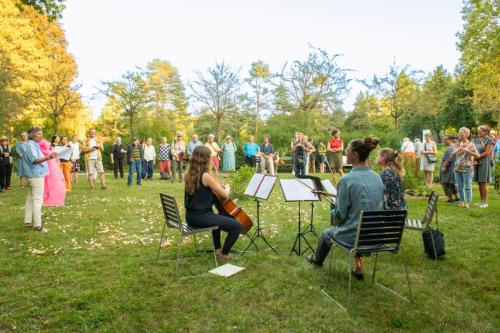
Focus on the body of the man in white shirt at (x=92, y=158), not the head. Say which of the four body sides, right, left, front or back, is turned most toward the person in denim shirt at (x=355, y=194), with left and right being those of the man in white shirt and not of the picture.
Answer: front

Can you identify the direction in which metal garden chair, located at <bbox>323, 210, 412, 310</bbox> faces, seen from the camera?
facing away from the viewer and to the left of the viewer

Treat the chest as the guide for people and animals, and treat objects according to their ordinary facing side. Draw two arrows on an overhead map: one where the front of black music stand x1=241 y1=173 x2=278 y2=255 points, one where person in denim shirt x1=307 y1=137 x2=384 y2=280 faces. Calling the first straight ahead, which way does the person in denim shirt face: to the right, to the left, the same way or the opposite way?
to the right

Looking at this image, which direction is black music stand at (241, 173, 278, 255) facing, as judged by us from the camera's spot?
facing the viewer and to the left of the viewer

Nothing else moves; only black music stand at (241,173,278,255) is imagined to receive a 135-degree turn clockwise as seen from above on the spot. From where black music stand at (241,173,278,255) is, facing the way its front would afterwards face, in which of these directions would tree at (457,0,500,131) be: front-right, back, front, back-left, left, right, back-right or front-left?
front-right

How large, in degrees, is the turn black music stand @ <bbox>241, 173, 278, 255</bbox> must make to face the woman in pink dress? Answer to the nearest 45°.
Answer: approximately 90° to its right

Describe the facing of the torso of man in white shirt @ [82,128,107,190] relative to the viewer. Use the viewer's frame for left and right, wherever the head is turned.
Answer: facing the viewer

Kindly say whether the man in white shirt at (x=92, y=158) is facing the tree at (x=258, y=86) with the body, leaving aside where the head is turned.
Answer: no

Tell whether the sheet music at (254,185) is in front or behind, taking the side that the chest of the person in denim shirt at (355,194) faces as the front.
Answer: in front

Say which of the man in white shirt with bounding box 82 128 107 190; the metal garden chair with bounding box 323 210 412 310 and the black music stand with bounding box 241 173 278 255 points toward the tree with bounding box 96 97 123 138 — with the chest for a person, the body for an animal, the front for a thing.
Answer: the metal garden chair

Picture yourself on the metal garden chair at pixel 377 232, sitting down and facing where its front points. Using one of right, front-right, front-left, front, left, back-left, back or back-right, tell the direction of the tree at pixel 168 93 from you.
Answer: front

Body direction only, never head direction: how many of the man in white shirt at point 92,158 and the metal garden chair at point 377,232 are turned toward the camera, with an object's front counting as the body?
1

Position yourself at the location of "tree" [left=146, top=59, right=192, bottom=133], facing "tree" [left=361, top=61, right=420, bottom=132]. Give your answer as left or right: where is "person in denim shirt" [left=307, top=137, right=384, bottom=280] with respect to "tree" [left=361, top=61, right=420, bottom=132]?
right

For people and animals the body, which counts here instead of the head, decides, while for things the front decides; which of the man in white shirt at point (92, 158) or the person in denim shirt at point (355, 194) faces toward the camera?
the man in white shirt

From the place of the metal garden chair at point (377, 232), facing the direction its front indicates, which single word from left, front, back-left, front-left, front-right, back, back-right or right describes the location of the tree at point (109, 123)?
front

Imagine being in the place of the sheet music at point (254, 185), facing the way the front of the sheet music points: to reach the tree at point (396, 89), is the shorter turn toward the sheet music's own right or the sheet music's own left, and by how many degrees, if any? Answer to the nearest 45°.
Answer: approximately 180°

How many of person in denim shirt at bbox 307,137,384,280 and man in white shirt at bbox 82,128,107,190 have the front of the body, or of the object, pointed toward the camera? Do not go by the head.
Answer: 1

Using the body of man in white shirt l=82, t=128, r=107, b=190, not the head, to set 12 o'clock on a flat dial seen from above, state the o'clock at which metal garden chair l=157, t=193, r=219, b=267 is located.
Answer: The metal garden chair is roughly at 12 o'clock from the man in white shirt.

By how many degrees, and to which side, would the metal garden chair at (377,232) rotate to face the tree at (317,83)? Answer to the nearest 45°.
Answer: approximately 45° to its right
